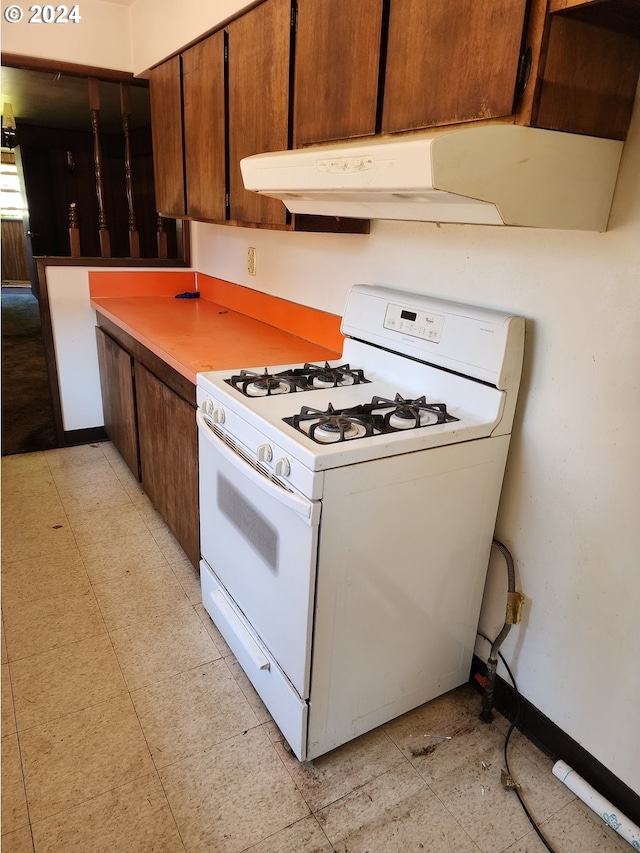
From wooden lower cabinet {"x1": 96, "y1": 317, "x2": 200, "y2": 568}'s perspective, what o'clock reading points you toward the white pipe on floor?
The white pipe on floor is roughly at 8 o'clock from the wooden lower cabinet.

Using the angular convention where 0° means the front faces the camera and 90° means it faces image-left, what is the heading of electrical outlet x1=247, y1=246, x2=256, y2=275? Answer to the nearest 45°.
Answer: approximately 45°

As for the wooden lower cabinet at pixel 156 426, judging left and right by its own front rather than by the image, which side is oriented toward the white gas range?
left

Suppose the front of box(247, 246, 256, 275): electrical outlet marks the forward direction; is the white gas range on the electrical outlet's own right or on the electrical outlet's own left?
on the electrical outlet's own left

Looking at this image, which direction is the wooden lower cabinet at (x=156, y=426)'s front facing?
to the viewer's left

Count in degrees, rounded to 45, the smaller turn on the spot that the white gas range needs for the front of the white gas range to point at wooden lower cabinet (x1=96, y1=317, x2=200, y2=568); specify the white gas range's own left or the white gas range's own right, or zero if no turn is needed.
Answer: approximately 90° to the white gas range's own right

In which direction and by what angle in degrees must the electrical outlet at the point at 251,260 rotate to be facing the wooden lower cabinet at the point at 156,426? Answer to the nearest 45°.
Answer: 0° — it already faces it
